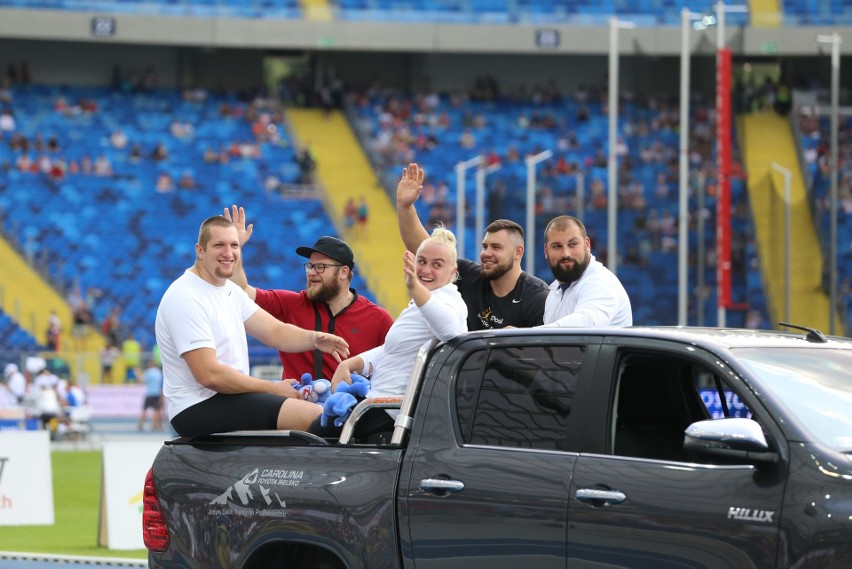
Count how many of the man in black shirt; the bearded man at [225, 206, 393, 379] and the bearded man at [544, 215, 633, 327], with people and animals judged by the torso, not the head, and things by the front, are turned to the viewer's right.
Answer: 0

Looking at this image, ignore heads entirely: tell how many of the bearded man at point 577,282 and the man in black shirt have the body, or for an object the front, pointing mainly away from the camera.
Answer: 0

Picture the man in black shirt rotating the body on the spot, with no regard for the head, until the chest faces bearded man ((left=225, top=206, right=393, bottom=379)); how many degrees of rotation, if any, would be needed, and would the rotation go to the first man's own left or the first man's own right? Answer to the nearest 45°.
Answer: approximately 45° to the first man's own right

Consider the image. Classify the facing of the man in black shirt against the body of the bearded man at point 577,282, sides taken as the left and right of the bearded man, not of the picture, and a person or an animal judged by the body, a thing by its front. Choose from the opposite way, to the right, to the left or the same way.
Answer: the same way

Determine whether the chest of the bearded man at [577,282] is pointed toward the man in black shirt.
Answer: no

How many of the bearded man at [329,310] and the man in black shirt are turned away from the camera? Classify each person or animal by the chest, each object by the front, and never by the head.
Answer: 0

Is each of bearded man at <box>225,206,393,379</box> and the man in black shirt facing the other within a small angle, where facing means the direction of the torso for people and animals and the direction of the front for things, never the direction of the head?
no

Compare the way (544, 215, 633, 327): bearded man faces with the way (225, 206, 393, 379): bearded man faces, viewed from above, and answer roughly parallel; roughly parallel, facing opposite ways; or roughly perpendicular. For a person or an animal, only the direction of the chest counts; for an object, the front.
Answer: roughly parallel

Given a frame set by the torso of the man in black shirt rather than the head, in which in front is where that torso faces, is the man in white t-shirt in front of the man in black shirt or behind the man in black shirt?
in front

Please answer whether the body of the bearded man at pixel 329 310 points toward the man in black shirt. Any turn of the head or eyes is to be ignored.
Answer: no

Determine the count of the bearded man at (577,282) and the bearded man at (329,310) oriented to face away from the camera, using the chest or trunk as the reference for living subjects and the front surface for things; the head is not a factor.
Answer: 0

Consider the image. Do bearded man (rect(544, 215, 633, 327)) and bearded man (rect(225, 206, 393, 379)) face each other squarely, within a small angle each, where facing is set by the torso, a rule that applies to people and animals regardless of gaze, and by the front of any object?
no

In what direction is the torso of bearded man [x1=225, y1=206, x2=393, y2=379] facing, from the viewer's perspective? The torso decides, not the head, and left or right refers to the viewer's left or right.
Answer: facing the viewer and to the left of the viewer

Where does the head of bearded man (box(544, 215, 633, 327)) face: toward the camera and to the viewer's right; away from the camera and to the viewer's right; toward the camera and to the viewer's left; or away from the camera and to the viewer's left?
toward the camera and to the viewer's left
